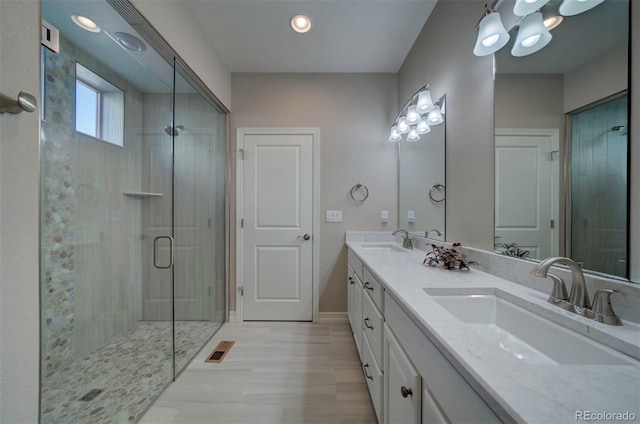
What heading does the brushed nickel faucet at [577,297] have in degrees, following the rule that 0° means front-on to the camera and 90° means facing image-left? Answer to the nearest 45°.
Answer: approximately 45°

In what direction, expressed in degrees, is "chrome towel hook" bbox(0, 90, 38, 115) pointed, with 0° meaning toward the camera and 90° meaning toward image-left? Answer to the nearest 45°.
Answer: approximately 315°

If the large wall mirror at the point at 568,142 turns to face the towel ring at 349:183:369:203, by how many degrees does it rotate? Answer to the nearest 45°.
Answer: approximately 90° to its right

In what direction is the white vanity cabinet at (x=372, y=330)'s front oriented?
to the viewer's left

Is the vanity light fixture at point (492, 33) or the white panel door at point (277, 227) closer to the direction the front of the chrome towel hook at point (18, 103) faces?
the vanity light fixture

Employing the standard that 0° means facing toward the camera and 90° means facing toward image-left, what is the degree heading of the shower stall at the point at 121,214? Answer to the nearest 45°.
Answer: approximately 315°

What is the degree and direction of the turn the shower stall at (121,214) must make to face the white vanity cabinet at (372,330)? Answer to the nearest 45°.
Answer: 0° — it already faces it
